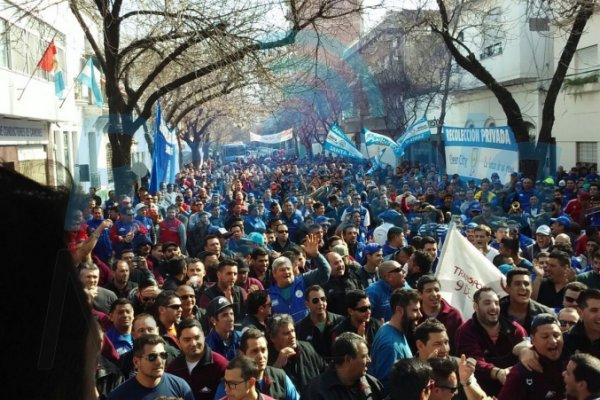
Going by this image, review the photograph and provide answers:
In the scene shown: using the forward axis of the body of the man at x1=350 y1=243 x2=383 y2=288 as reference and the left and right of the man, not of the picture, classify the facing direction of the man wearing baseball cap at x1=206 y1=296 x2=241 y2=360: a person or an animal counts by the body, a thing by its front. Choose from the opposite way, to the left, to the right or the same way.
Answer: the same way

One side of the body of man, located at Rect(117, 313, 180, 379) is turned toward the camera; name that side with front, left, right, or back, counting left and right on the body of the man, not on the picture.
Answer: front

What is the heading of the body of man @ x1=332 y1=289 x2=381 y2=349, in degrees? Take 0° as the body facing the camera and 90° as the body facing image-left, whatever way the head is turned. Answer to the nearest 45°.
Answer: approximately 315°

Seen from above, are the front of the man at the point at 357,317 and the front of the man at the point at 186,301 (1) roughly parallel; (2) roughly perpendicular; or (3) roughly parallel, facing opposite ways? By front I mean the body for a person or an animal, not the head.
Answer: roughly parallel

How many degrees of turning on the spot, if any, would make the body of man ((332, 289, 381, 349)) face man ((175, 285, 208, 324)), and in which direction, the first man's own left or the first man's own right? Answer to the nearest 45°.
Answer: approximately 135° to the first man's own right

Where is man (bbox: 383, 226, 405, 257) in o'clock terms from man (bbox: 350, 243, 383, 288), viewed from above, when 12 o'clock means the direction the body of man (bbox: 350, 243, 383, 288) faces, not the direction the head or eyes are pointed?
man (bbox: 383, 226, 405, 257) is roughly at 8 o'clock from man (bbox: 350, 243, 383, 288).

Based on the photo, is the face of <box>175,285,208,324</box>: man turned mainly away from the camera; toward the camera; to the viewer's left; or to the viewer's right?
toward the camera

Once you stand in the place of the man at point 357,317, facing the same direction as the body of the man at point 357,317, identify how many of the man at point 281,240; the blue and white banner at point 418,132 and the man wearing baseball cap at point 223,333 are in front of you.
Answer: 0

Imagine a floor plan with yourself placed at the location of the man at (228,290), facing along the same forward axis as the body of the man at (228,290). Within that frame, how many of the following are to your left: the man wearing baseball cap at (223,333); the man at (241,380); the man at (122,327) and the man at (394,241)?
1

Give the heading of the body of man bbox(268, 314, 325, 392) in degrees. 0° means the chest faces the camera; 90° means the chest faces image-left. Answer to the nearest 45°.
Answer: approximately 315°

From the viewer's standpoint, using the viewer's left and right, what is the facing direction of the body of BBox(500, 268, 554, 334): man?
facing the viewer and to the right of the viewer

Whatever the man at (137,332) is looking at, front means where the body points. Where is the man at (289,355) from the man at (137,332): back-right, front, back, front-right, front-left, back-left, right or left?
left

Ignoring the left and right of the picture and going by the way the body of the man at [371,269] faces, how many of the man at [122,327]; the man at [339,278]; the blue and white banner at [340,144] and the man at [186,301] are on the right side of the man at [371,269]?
3
